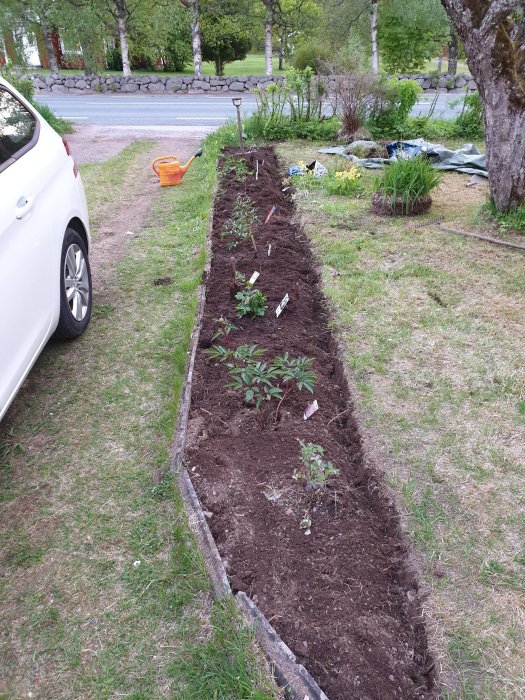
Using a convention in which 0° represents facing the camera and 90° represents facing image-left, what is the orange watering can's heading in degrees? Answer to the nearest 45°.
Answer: approximately 270°

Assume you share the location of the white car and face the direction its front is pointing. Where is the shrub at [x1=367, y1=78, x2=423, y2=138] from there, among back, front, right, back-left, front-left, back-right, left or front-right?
back

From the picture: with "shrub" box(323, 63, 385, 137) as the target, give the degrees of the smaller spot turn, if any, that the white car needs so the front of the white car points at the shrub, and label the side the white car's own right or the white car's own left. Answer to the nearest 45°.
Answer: approximately 180°

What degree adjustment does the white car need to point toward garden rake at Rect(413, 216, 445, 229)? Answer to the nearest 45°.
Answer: approximately 135° to its left

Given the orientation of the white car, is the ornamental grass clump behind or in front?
behind

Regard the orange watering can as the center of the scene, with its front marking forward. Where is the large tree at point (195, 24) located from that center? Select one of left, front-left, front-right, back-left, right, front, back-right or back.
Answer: left

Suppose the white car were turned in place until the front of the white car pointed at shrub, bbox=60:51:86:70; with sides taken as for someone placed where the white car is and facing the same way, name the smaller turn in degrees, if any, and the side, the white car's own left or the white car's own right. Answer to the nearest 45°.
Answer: approximately 135° to the white car's own right

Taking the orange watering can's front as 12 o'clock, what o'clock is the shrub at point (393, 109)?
The shrub is roughly at 11 o'clock from the orange watering can.

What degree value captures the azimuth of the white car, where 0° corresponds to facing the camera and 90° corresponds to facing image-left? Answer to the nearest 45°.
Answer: approximately 45°

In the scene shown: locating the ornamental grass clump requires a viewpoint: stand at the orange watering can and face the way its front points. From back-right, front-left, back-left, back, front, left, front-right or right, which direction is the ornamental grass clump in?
front-right

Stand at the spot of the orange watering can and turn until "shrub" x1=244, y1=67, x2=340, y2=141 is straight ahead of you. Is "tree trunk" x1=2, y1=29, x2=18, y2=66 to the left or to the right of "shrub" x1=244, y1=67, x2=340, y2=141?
left

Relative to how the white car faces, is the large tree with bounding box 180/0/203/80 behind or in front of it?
behind

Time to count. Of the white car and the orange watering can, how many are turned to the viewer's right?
1

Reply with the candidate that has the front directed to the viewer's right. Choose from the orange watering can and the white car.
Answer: the orange watering can
